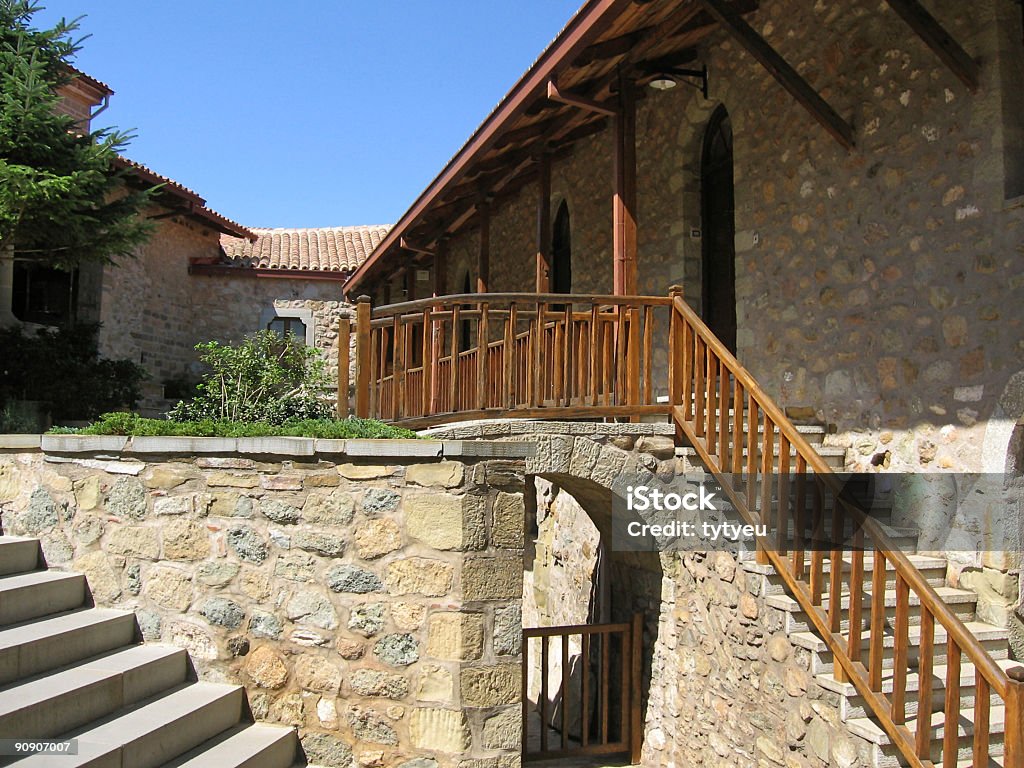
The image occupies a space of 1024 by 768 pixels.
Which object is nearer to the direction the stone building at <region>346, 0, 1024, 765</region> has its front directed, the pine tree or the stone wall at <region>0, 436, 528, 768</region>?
the stone wall

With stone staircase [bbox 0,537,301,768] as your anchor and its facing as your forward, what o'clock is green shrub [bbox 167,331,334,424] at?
The green shrub is roughly at 8 o'clock from the stone staircase.

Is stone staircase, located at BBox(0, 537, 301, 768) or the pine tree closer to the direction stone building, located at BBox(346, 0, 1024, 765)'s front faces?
the stone staircase

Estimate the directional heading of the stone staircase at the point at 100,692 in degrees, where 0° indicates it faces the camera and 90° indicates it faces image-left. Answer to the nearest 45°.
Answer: approximately 315°

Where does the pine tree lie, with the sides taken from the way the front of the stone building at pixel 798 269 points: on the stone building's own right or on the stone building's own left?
on the stone building's own right

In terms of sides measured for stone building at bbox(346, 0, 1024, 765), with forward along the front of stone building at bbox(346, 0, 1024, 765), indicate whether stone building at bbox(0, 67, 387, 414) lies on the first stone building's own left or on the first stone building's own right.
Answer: on the first stone building's own right

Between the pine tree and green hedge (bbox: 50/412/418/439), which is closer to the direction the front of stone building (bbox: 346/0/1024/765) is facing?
the green hedge

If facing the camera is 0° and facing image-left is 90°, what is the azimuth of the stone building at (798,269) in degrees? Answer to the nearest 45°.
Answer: approximately 45°
